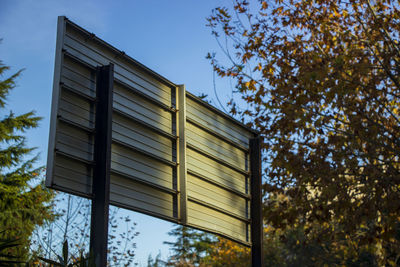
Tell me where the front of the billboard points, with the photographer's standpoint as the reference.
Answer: facing away from the viewer and to the left of the viewer
